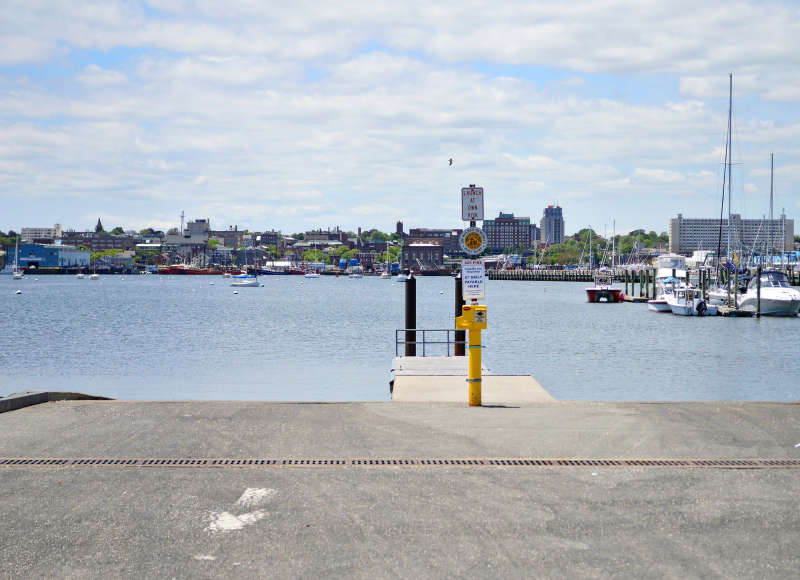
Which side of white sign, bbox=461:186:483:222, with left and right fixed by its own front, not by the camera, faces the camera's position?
front

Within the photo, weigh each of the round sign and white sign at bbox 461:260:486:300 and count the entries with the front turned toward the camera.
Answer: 2

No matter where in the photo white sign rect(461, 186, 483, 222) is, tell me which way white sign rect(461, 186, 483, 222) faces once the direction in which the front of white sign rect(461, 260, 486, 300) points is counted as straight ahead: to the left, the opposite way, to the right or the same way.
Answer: the same way

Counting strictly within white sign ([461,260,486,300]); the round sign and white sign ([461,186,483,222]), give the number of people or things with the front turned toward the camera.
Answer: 3

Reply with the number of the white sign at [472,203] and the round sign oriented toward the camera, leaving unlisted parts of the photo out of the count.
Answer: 2

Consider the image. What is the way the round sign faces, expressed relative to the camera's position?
facing the viewer

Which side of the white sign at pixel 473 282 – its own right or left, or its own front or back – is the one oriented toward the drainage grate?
front

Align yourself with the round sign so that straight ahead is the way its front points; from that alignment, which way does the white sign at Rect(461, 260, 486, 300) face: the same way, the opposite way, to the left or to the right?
the same way
